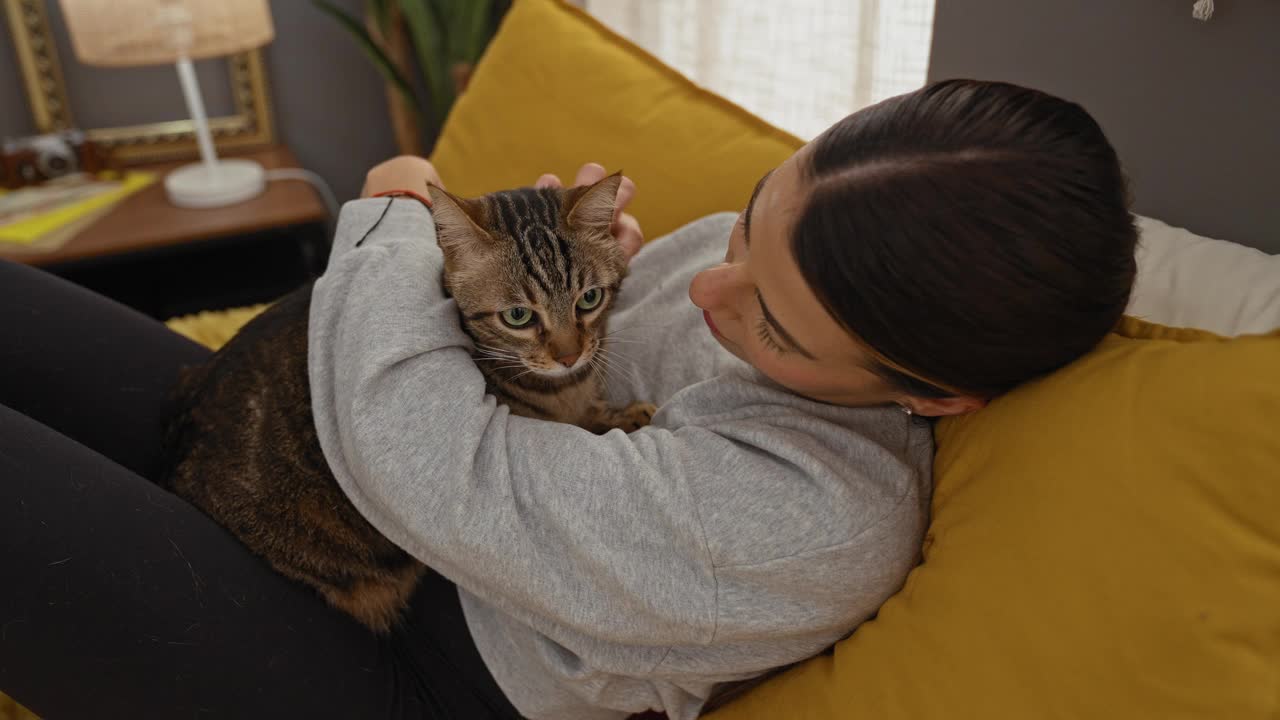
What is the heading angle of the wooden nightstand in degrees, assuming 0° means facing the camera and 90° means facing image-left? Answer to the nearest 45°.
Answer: approximately 0°

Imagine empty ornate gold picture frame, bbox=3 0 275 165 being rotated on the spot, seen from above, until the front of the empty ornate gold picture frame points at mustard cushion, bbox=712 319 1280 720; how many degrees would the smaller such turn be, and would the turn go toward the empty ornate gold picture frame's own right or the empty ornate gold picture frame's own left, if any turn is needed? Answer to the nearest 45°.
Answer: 0° — it already faces it

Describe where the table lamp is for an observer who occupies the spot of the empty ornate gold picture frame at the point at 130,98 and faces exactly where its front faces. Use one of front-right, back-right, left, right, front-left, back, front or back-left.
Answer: front

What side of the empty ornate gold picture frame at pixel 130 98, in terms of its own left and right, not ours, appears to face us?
front

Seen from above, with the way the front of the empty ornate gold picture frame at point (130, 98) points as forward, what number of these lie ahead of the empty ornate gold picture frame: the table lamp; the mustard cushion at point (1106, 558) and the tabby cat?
3

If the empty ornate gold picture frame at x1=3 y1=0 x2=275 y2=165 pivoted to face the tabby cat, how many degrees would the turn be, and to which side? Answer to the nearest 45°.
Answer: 0° — it already faces it
